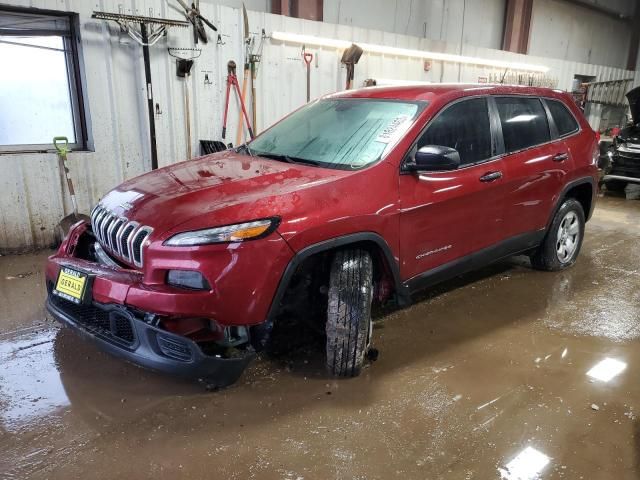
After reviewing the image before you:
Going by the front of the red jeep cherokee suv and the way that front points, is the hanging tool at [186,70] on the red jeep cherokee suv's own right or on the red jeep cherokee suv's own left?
on the red jeep cherokee suv's own right

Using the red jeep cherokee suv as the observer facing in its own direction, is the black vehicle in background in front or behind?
behind

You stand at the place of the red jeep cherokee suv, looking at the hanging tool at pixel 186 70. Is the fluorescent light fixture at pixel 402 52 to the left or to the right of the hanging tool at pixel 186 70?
right

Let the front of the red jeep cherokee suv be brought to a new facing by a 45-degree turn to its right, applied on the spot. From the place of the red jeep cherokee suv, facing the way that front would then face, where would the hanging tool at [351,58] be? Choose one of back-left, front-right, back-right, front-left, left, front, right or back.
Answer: right

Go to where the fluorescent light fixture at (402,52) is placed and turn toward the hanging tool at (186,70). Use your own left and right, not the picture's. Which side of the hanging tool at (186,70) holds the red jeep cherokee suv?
left

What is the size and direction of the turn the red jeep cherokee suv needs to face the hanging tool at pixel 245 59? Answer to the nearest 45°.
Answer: approximately 135° to its right

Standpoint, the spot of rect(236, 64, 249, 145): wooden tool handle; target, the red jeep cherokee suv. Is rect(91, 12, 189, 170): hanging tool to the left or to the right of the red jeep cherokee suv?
right

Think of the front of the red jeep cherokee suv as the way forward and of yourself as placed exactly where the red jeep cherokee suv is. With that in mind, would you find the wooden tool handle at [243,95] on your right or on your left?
on your right

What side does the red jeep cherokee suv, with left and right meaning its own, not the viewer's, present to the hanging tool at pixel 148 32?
right

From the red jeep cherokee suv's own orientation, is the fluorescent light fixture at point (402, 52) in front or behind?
behind

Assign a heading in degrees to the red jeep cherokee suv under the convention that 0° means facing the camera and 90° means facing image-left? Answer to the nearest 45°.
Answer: approximately 45°

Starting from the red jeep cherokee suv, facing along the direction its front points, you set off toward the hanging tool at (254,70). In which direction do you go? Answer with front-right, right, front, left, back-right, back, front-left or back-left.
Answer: back-right
